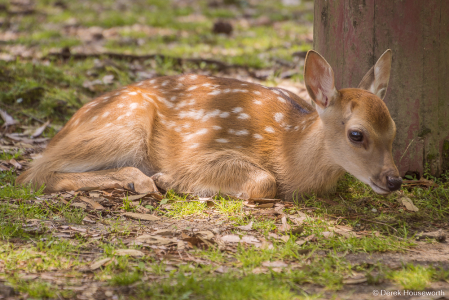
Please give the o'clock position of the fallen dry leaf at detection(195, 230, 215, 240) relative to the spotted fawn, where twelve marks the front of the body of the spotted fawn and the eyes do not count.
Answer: The fallen dry leaf is roughly at 3 o'clock from the spotted fawn.

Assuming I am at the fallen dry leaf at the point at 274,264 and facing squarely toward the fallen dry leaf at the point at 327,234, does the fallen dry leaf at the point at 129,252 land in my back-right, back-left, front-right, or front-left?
back-left

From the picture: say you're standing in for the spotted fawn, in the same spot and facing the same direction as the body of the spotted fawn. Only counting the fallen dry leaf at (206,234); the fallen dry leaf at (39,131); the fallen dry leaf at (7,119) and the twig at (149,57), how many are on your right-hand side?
1

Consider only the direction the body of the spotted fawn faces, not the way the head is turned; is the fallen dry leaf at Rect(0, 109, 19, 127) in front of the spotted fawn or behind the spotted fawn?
behind

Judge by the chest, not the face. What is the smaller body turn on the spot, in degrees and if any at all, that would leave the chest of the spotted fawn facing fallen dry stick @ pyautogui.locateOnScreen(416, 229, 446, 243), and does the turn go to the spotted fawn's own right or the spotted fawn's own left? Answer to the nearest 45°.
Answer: approximately 45° to the spotted fawn's own right

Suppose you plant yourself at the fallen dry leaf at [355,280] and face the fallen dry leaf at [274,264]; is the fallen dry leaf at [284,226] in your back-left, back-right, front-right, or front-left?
front-right

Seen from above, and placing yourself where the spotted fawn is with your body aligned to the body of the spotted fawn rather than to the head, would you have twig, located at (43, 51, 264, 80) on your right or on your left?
on your left

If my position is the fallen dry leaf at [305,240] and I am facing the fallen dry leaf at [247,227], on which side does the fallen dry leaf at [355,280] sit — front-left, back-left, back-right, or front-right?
back-left

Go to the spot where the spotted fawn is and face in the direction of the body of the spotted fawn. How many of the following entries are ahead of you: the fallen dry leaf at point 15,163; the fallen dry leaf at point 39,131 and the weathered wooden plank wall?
1

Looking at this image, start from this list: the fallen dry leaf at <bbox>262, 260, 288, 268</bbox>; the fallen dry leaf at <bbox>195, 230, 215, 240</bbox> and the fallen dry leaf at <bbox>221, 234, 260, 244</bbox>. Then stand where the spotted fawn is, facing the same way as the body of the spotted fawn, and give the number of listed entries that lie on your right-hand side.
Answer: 3

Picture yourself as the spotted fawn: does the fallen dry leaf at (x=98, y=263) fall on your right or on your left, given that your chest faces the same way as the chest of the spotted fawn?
on your right

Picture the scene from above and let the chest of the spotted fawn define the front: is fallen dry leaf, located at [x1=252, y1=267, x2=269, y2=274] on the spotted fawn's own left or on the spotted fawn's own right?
on the spotted fawn's own right

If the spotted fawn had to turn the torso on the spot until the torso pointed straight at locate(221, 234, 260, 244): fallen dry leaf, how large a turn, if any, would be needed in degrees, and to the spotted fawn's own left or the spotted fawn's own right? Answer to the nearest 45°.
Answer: approximately 90° to the spotted fawn's own right

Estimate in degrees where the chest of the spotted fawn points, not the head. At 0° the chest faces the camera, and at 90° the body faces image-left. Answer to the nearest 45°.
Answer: approximately 270°

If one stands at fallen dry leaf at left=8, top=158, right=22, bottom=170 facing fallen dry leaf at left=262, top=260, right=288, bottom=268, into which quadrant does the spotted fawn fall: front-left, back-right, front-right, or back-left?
front-left
